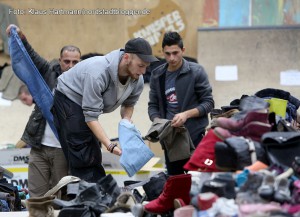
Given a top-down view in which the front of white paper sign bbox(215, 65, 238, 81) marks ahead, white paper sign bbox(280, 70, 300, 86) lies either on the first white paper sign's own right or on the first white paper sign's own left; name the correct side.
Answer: on the first white paper sign's own left

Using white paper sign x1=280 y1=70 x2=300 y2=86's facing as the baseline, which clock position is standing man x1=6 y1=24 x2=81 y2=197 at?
The standing man is roughly at 1 o'clock from the white paper sign.

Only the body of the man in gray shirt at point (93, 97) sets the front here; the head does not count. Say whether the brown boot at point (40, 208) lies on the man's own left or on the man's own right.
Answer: on the man's own right

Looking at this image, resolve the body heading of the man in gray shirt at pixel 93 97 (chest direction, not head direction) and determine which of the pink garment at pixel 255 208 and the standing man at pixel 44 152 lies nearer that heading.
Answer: the pink garment

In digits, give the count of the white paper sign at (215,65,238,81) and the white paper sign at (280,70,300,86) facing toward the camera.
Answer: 2

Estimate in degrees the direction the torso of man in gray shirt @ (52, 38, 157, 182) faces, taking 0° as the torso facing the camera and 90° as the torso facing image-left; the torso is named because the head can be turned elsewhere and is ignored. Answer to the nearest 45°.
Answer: approximately 315°
